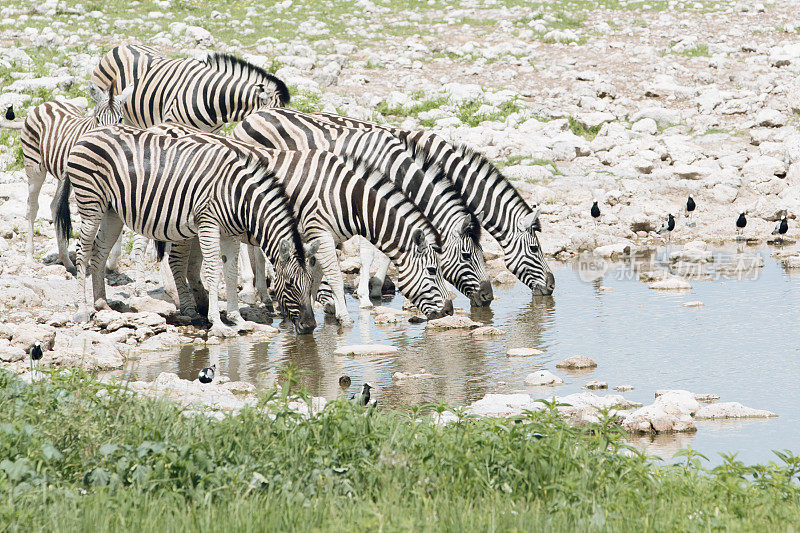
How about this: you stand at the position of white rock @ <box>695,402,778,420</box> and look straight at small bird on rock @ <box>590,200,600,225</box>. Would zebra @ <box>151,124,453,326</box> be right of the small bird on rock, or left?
left

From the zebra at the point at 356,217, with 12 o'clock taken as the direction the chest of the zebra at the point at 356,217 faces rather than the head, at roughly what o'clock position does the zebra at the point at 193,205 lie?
the zebra at the point at 193,205 is roughly at 6 o'clock from the zebra at the point at 356,217.

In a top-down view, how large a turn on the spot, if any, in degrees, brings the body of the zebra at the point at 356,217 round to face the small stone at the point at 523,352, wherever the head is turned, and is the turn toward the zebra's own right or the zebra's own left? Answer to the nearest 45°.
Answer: approximately 45° to the zebra's own right

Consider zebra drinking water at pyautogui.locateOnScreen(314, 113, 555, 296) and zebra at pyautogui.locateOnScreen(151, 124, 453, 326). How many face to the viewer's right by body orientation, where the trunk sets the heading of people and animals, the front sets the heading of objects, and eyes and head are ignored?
2

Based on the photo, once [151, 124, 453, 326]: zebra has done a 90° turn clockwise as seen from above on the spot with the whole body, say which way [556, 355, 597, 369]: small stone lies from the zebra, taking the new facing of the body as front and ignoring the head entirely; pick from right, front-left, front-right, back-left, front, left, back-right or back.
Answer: front-left

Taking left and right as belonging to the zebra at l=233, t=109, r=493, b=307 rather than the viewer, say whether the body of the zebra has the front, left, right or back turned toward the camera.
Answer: right

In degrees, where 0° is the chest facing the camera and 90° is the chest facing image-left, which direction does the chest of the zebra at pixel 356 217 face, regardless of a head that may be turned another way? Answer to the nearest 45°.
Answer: approximately 270°

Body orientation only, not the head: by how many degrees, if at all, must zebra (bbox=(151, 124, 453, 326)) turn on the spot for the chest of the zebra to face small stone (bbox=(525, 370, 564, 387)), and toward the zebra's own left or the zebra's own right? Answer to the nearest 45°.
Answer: approximately 45° to the zebra's own right

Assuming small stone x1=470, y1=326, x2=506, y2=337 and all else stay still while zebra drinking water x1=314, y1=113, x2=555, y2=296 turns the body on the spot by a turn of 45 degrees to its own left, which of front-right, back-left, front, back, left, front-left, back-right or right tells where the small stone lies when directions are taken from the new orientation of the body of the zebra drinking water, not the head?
back-right

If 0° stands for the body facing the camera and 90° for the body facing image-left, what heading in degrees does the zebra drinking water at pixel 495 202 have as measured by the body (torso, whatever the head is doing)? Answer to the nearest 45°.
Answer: approximately 270°

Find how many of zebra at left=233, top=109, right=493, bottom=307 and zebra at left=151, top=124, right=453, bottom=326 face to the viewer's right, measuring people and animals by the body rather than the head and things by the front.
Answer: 2
